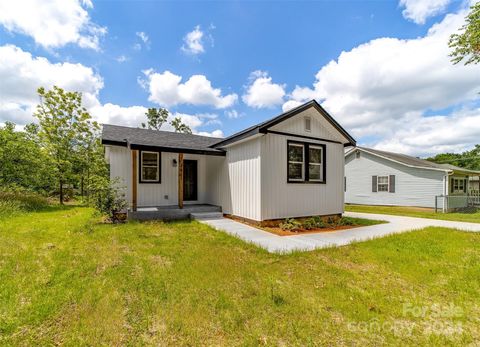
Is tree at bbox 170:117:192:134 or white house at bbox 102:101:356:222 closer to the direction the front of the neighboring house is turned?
the white house

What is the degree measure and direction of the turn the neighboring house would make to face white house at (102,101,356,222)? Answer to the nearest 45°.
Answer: approximately 45° to its right

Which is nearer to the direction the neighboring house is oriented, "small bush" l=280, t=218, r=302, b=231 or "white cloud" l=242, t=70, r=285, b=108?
the small bush

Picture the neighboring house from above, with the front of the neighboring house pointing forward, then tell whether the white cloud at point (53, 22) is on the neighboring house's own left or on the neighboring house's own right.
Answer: on the neighboring house's own right

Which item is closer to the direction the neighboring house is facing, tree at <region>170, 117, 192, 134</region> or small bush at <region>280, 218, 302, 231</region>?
the small bush

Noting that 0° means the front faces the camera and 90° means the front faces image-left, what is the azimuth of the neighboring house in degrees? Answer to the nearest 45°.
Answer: approximately 315°

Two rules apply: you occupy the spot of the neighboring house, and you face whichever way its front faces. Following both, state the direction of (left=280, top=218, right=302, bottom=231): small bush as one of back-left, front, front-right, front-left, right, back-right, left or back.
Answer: front-right
